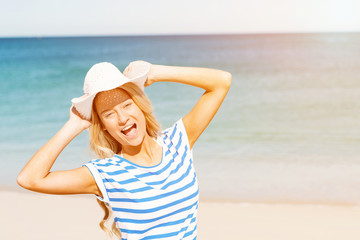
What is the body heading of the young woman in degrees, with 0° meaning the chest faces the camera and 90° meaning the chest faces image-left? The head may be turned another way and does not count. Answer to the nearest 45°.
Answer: approximately 0°
